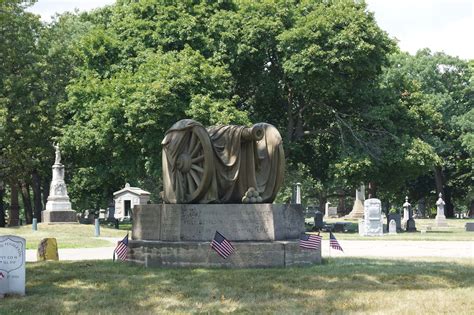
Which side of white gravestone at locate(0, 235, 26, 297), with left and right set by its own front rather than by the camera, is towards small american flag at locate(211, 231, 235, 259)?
left

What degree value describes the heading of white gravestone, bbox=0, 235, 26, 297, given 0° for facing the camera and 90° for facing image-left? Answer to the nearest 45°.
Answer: approximately 0°

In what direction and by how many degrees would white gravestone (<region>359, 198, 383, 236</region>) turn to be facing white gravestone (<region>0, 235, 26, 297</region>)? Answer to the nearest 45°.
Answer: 0° — it already faces it

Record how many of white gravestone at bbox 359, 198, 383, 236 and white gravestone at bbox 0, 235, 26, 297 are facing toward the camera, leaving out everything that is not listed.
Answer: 2

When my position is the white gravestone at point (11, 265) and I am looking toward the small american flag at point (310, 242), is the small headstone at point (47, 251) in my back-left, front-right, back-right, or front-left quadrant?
front-left

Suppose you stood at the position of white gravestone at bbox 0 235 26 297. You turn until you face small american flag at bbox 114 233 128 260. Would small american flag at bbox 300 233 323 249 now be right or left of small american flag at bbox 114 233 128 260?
right

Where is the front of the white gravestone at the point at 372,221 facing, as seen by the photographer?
facing the viewer

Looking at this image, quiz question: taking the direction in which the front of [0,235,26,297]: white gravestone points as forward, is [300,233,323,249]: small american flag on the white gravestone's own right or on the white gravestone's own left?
on the white gravestone's own left

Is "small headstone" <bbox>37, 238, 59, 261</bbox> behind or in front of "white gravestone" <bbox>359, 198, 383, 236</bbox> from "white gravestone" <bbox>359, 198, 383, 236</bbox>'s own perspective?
in front

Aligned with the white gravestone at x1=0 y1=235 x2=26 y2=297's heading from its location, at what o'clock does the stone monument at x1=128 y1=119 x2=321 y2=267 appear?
The stone monument is roughly at 8 o'clock from the white gravestone.

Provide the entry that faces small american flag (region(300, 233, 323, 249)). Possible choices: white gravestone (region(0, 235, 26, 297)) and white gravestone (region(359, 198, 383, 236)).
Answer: white gravestone (region(359, 198, 383, 236))

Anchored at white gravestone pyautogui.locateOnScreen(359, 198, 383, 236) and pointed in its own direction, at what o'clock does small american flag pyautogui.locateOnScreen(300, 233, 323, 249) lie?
The small american flag is roughly at 12 o'clock from the white gravestone.

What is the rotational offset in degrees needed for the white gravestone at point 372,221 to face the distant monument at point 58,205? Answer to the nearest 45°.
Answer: approximately 90° to its right

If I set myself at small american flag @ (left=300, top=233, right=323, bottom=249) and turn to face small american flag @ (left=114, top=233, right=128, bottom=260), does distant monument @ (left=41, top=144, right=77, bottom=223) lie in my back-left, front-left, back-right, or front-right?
front-right
